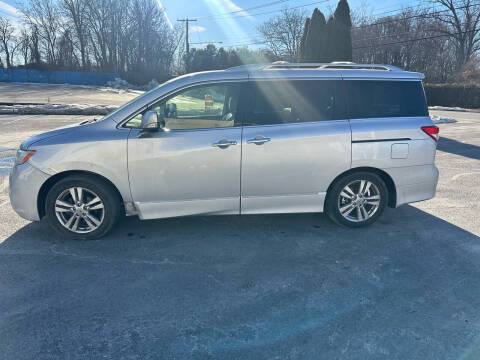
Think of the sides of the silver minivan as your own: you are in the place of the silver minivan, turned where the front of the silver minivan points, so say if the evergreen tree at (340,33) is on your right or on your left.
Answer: on your right

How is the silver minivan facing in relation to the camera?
to the viewer's left

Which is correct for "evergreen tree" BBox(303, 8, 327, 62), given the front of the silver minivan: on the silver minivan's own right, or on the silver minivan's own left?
on the silver minivan's own right
